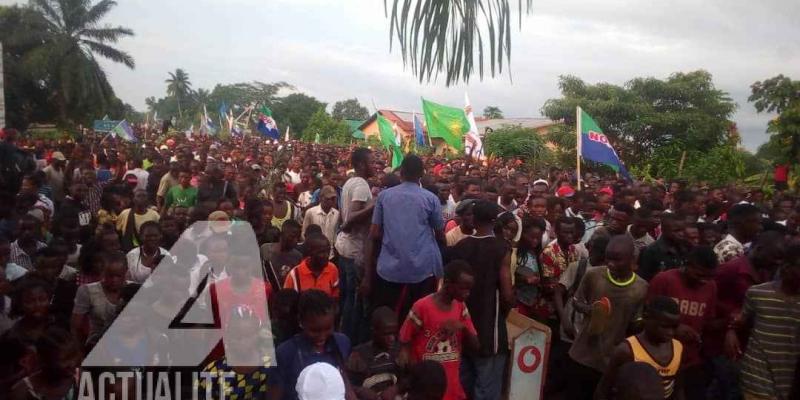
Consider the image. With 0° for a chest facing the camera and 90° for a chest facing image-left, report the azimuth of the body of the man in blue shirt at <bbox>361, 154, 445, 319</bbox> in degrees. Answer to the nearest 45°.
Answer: approximately 180°

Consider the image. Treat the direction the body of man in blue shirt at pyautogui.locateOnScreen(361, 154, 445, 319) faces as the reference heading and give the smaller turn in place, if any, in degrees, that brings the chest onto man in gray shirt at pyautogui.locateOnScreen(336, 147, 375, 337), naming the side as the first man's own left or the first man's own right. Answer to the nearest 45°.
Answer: approximately 45° to the first man's own left

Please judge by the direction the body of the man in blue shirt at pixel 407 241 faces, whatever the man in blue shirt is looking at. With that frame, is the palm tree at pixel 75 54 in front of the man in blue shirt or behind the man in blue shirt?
in front

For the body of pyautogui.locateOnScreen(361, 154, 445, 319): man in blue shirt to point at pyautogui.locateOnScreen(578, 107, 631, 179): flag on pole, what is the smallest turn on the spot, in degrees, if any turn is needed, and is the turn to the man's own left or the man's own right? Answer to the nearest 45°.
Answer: approximately 45° to the man's own right

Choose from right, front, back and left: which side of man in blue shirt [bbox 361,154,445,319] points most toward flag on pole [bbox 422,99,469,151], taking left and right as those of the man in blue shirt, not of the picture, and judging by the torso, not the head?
front

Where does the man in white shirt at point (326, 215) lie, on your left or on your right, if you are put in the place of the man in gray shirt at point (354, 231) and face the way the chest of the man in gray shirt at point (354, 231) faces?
on your left

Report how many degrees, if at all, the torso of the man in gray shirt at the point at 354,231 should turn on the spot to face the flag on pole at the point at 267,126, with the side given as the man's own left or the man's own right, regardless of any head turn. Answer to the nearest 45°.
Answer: approximately 90° to the man's own left

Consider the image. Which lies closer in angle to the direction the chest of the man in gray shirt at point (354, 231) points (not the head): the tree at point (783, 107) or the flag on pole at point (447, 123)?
the tree

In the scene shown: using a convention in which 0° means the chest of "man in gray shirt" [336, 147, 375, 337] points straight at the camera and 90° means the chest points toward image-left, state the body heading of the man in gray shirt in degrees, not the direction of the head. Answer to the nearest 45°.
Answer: approximately 270°

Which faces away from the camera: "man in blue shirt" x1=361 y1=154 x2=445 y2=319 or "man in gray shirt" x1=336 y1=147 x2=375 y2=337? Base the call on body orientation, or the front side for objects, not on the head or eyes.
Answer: the man in blue shirt

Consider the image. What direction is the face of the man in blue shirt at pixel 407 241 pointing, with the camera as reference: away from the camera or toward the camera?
away from the camera
